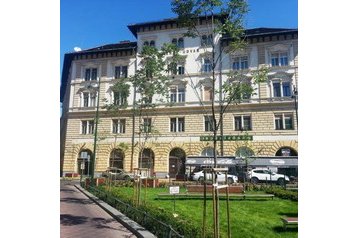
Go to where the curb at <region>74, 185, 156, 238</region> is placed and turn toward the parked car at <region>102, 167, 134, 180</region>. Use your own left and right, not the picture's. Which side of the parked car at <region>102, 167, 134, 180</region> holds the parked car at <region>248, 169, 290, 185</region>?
right

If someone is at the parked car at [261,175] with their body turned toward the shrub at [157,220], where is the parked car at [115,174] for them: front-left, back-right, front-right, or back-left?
front-right

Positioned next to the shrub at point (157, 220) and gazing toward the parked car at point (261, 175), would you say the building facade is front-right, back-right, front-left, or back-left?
front-left

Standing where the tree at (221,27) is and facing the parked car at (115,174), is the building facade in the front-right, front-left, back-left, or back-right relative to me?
front-right

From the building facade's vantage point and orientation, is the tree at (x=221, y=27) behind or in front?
in front

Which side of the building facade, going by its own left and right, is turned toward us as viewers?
front

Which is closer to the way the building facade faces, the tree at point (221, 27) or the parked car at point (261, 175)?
the tree

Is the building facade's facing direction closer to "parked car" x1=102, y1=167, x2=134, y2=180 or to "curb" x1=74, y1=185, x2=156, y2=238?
the curb

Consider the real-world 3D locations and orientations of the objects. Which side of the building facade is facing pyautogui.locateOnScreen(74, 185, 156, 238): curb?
front
